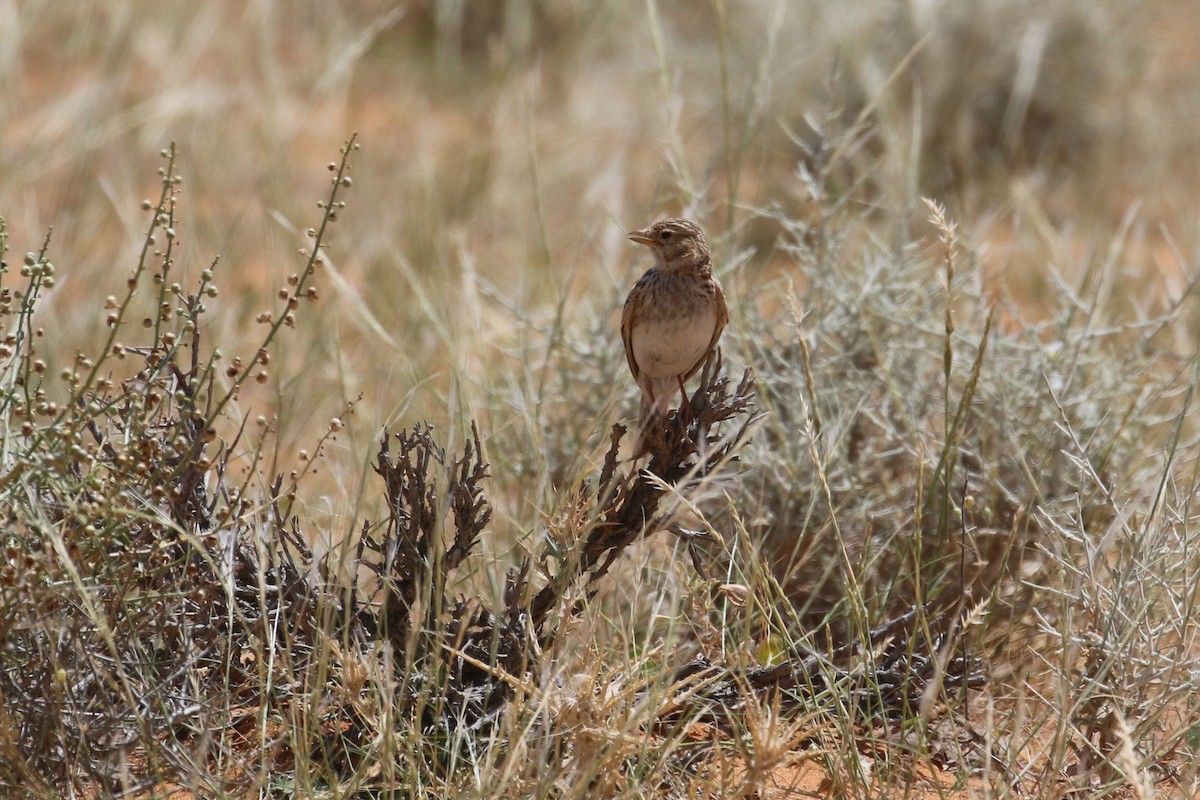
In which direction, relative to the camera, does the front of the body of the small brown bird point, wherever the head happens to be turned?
toward the camera
